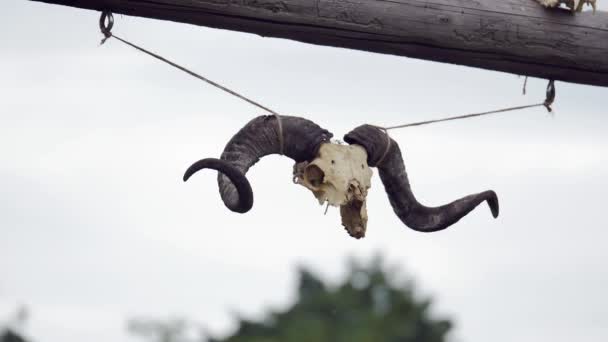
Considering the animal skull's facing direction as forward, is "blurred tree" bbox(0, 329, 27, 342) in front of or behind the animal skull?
behind

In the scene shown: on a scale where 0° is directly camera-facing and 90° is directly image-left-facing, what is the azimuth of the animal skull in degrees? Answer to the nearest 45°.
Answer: approximately 315°

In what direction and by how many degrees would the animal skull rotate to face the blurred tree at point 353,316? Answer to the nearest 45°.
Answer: approximately 135° to its left
